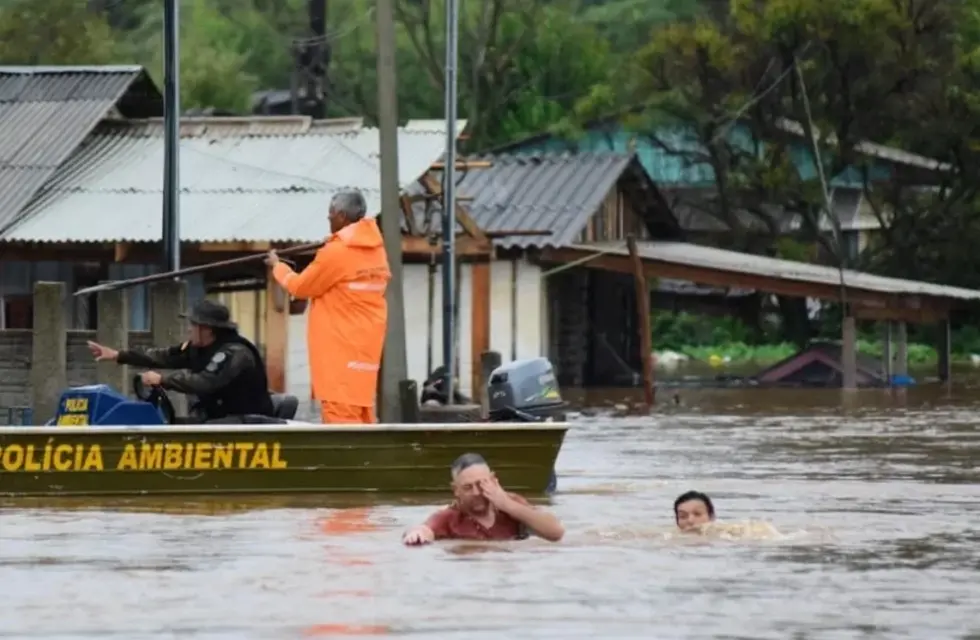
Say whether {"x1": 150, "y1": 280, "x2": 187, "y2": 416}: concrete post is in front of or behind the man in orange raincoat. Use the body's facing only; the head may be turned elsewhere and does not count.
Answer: in front

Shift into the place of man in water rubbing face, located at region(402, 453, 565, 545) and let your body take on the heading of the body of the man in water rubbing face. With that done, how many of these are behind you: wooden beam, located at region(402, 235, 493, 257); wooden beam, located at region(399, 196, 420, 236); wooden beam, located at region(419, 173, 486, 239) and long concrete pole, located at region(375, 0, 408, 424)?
4

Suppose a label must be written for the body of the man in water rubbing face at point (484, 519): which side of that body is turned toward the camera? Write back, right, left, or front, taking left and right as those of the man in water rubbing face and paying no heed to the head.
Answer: front

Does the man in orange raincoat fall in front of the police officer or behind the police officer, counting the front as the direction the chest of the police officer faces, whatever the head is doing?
behind

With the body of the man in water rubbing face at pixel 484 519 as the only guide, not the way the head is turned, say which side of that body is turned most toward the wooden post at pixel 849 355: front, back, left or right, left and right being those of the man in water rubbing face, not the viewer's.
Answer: back

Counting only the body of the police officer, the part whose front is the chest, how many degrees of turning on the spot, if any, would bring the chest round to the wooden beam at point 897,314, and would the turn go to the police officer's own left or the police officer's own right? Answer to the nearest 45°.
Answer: approximately 135° to the police officer's own right

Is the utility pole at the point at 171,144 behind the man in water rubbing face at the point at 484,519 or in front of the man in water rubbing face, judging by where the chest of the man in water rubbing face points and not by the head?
behind

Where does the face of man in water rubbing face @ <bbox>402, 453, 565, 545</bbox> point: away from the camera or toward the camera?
toward the camera

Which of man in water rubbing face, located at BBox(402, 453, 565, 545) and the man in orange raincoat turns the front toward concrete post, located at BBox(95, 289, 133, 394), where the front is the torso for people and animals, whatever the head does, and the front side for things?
the man in orange raincoat

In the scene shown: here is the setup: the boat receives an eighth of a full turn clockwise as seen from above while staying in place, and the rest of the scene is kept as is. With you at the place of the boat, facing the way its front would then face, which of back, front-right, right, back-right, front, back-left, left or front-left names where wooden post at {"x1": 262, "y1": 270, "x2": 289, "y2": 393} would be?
front-right

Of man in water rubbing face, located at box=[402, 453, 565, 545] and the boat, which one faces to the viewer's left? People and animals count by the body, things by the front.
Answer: the boat

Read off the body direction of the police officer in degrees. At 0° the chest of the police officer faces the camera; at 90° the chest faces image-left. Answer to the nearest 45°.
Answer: approximately 90°

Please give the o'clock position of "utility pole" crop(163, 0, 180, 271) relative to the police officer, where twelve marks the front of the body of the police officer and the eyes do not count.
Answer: The utility pole is roughly at 3 o'clock from the police officer.

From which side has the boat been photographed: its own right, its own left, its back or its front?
left
